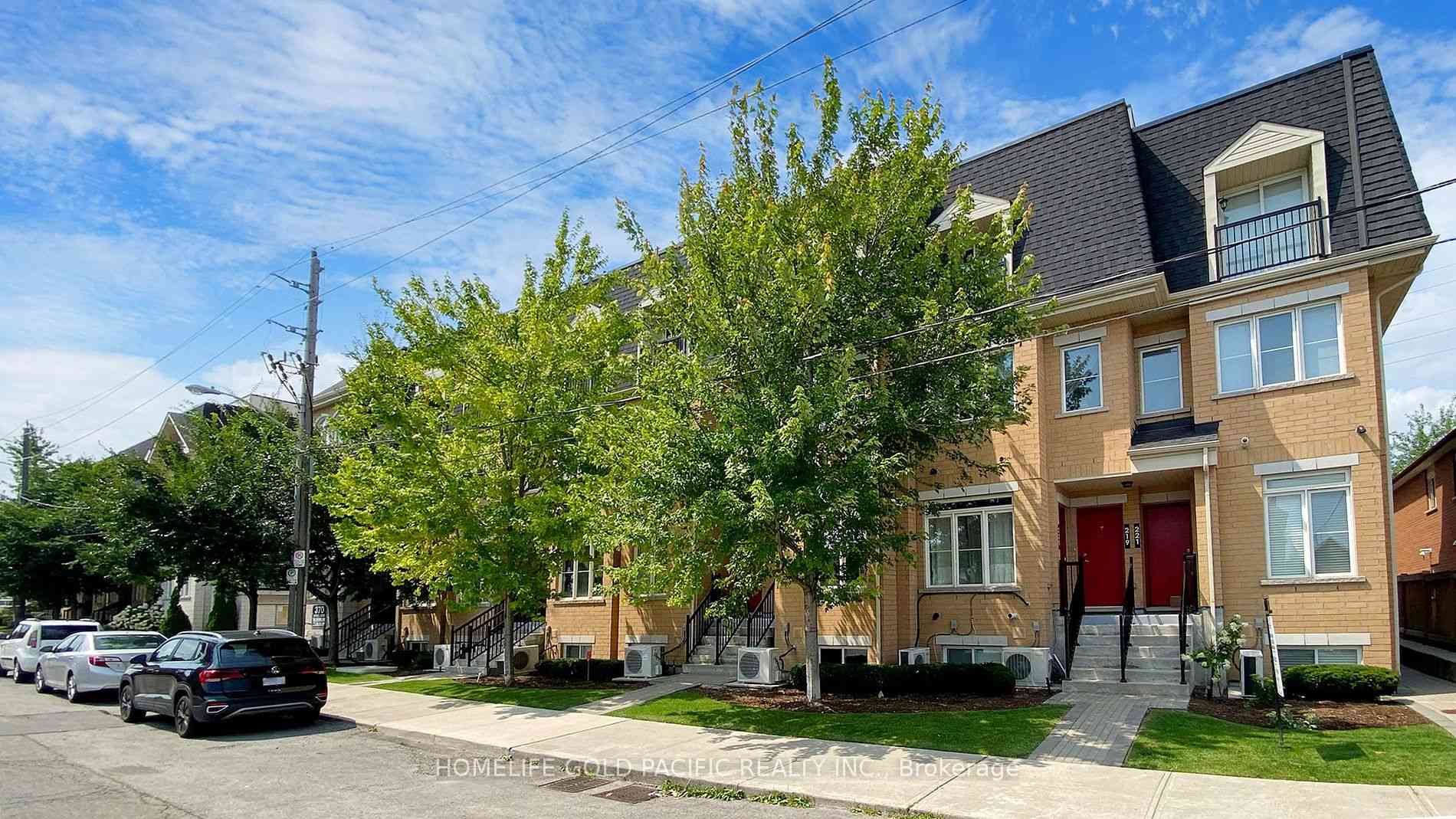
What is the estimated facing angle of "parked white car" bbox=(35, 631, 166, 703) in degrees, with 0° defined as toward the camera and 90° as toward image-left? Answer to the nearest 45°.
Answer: approximately 135°

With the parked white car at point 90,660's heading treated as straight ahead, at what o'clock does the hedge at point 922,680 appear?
The hedge is roughly at 6 o'clock from the parked white car.

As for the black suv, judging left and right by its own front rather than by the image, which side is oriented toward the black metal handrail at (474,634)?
right

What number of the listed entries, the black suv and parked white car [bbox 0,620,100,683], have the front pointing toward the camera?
0

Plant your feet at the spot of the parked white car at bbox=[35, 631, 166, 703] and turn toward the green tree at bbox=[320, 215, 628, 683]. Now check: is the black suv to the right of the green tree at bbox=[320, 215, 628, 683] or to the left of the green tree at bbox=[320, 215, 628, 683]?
right

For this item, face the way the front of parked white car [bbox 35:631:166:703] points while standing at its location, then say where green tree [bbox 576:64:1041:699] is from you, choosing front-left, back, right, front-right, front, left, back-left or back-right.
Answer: back

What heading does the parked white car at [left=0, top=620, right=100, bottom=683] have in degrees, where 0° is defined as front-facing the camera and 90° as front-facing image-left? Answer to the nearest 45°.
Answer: approximately 135°

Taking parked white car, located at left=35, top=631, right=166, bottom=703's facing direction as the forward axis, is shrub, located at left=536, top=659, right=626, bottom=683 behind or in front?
behind

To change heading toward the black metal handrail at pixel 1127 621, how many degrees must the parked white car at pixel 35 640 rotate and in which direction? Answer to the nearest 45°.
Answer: approximately 180°

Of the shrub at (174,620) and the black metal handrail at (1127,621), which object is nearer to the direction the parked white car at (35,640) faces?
the shrub

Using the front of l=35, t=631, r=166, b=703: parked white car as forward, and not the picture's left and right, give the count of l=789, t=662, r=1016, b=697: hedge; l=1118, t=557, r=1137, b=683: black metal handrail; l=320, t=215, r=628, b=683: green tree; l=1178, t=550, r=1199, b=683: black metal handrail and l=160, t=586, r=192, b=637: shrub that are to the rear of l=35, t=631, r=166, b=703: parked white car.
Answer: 4

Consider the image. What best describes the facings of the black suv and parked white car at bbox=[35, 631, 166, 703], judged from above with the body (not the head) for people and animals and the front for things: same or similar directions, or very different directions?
same or similar directions

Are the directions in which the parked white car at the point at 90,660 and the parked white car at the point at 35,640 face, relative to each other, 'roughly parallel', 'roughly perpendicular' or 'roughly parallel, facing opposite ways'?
roughly parallel

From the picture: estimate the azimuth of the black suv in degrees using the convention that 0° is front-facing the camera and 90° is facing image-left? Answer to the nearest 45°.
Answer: approximately 135°

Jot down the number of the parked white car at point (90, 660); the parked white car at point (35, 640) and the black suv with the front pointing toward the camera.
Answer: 0

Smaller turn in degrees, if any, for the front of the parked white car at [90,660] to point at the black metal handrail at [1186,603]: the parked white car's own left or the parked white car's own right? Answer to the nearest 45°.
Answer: approximately 180°

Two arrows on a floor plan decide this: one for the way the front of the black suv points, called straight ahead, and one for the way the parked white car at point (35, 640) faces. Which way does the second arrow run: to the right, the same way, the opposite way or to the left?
the same way
